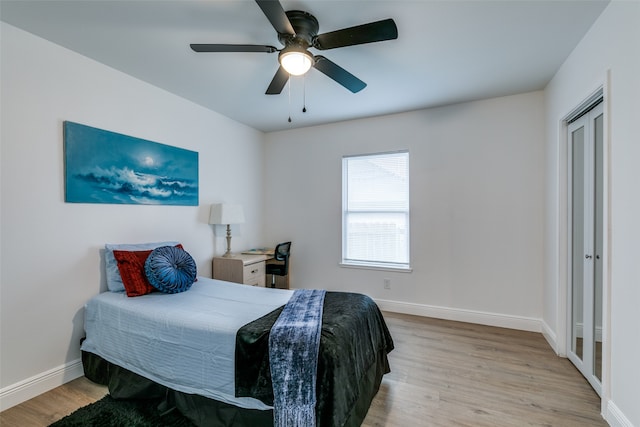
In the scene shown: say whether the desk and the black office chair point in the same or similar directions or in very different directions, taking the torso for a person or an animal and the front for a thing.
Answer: very different directions

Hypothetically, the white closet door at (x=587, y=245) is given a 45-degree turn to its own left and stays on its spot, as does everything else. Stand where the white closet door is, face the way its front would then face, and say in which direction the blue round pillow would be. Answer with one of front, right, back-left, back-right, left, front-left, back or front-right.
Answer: front

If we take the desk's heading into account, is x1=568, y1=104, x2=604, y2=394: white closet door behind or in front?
in front

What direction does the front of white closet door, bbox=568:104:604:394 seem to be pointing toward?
to the viewer's left

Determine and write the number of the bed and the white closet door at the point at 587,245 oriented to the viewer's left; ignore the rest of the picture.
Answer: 1

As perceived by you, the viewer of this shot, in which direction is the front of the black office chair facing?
facing away from the viewer and to the left of the viewer

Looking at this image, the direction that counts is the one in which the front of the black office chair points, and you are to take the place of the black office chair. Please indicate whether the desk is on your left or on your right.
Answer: on your left

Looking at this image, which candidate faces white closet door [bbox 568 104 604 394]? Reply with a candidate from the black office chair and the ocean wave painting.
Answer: the ocean wave painting

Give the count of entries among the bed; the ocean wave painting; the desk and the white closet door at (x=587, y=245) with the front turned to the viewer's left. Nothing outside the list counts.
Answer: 1

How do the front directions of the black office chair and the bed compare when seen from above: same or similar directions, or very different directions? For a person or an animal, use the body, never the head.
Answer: very different directions

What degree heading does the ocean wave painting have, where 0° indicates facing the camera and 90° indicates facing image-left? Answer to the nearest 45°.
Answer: approximately 315°

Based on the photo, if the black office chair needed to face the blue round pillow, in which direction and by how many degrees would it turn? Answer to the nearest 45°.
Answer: approximately 90° to its left

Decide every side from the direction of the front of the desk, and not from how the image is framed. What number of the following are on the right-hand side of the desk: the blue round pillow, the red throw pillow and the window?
2

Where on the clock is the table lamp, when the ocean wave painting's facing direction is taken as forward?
The table lamp is roughly at 10 o'clock from the ocean wave painting.
